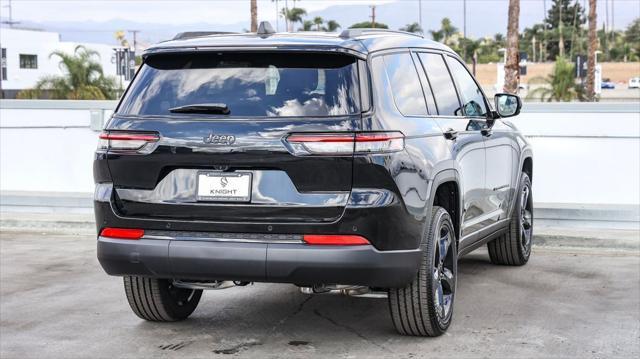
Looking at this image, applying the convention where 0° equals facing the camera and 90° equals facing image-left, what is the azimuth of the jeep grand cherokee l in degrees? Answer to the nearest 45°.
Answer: approximately 225°

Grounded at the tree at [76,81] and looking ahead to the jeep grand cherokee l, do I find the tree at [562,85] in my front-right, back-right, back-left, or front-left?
front-left

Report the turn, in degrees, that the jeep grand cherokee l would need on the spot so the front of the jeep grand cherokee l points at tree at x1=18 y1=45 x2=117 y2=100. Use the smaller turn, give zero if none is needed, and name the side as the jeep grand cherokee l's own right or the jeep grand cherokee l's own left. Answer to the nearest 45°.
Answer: approximately 45° to the jeep grand cherokee l's own left

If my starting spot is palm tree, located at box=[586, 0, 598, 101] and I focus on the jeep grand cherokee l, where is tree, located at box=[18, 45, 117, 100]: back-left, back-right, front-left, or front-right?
front-right

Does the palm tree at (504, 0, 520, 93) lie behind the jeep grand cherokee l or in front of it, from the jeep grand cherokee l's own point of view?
in front

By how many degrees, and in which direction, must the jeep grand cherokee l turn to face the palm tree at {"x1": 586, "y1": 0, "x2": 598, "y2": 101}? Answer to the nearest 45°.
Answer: approximately 45° to its left

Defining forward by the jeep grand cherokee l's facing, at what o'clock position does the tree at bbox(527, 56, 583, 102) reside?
The tree is roughly at 11 o'clock from the jeep grand cherokee l.

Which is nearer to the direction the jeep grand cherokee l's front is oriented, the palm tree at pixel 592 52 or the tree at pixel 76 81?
the palm tree
